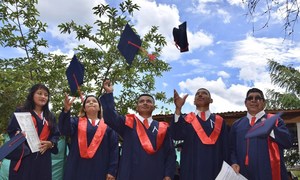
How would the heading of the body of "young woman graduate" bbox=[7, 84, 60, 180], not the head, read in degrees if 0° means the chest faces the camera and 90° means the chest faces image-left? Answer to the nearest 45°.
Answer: approximately 315°

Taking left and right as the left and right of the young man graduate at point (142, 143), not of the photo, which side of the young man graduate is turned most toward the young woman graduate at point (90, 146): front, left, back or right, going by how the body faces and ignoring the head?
right

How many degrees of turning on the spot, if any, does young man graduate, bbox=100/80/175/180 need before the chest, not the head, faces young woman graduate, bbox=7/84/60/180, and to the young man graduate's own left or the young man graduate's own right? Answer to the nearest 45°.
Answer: approximately 90° to the young man graduate's own right

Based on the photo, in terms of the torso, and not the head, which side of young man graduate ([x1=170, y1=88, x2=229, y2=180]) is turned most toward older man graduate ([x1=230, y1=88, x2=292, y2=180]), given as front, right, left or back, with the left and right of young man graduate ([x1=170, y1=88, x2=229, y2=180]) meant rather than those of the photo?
left

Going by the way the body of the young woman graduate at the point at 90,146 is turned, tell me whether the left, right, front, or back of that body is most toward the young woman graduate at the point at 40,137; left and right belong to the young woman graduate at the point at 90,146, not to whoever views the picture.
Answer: right
